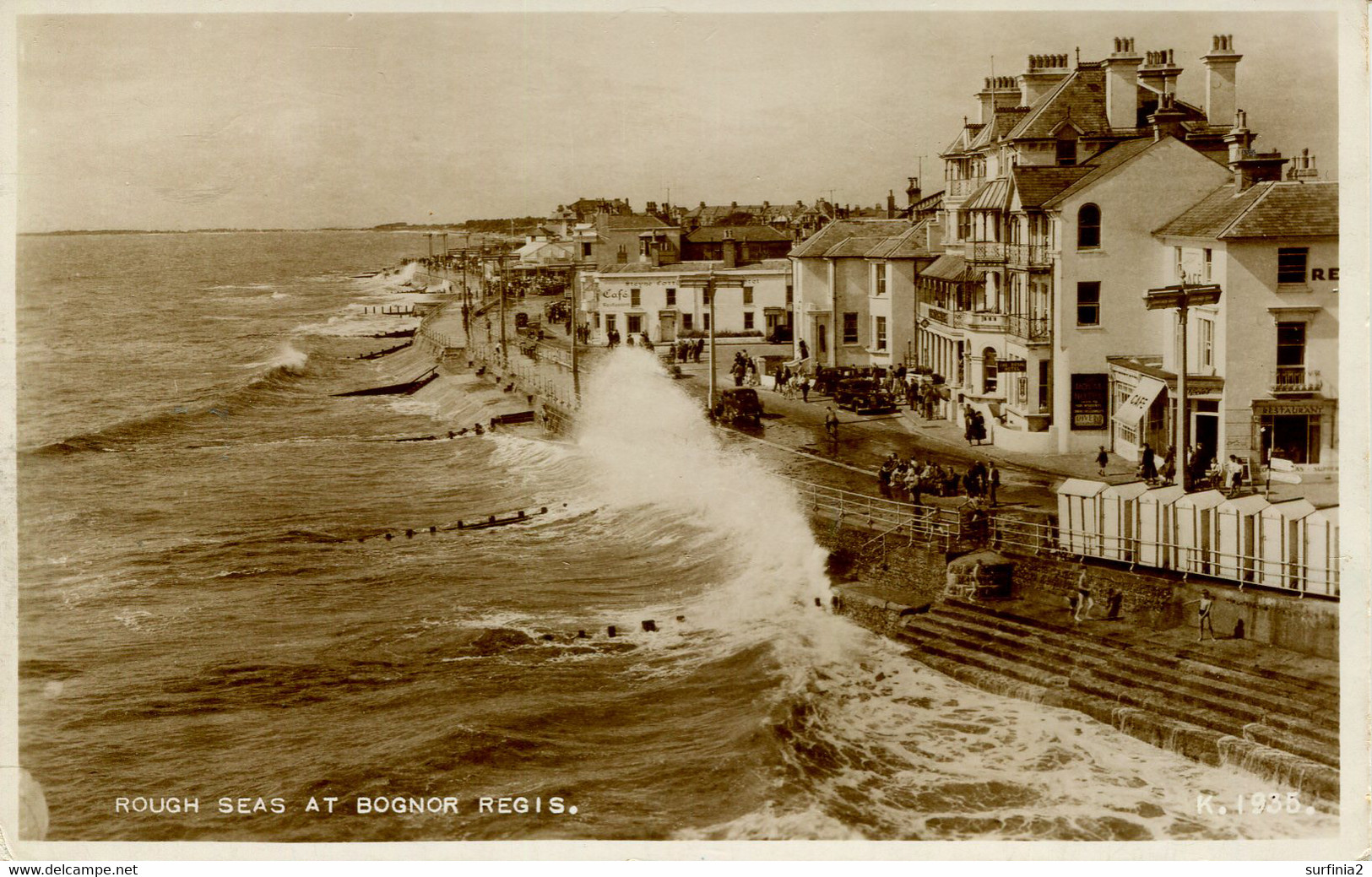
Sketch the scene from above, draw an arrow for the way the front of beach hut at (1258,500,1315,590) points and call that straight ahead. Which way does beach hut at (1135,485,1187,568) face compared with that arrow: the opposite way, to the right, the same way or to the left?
the same way

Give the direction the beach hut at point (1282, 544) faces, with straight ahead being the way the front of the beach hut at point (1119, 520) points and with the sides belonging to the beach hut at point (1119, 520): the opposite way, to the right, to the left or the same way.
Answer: the same way

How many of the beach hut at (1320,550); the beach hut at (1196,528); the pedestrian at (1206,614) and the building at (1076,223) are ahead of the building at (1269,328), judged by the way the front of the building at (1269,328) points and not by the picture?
3

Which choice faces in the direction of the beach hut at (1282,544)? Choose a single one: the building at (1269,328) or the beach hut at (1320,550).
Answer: the building

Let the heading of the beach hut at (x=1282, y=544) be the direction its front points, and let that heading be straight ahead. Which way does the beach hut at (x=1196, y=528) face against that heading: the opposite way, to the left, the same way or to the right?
the same way

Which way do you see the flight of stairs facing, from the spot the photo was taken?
facing the viewer and to the left of the viewer

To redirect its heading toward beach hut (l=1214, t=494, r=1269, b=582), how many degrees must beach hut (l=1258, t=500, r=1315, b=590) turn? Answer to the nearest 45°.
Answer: approximately 90° to its right

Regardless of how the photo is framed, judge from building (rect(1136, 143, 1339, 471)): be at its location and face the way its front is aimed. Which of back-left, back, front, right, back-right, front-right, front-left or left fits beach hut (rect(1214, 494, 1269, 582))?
front

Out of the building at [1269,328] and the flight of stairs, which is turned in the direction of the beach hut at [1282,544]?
the building

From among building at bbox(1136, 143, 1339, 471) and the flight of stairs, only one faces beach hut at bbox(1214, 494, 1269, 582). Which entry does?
the building

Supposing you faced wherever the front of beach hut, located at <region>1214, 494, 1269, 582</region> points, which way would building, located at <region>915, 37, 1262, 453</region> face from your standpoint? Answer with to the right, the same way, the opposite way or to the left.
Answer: the same way

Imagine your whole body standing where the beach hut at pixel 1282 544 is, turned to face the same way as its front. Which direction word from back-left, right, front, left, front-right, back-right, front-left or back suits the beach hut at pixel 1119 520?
right

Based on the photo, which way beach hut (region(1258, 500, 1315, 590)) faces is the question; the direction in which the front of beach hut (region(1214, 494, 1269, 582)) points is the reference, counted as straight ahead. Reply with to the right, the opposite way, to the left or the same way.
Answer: the same way

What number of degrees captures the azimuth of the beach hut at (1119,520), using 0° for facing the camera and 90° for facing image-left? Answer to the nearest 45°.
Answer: approximately 45°

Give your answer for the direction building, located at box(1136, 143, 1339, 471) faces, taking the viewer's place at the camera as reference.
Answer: facing the viewer
